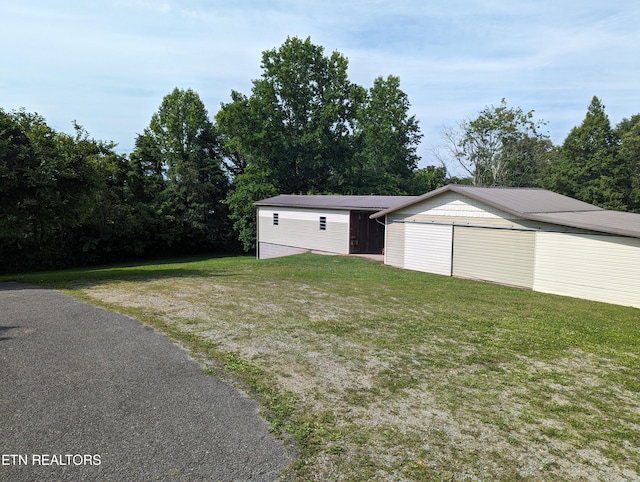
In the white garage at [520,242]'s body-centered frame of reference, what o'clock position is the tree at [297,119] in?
The tree is roughly at 3 o'clock from the white garage.

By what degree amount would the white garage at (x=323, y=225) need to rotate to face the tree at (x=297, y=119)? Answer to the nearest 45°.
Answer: approximately 135° to its left

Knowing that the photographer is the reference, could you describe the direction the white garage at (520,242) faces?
facing the viewer and to the left of the viewer

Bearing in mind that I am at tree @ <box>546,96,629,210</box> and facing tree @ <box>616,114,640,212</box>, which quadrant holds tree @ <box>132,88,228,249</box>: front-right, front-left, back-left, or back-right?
back-right

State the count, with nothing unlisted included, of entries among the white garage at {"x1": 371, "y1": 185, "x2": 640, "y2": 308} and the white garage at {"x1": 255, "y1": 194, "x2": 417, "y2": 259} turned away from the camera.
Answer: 0

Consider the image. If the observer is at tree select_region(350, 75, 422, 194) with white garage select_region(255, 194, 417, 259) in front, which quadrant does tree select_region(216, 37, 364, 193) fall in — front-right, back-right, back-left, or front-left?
front-right

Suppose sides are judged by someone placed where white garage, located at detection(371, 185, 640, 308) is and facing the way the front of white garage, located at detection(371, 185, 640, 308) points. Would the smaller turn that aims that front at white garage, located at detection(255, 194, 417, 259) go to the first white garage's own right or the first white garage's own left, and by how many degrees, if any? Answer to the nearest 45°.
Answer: approximately 90° to the first white garage's own right

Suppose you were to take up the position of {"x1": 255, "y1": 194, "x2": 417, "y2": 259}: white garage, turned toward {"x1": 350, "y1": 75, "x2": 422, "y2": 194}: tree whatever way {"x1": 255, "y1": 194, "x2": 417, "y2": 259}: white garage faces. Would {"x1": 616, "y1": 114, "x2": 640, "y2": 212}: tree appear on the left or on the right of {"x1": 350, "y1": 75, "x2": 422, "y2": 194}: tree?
right

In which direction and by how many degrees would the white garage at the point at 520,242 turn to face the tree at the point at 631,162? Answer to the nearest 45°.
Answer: approximately 135° to its right

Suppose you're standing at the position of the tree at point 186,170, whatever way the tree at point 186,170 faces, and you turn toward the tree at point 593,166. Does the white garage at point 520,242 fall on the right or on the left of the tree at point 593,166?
right

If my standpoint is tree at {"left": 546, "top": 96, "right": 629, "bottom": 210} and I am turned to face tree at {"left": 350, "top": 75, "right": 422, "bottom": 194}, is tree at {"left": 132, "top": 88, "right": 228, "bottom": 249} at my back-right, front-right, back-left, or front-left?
front-left

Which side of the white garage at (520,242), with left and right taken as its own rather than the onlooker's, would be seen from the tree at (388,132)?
right
